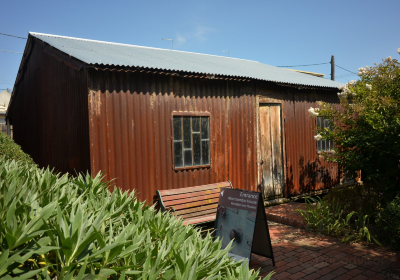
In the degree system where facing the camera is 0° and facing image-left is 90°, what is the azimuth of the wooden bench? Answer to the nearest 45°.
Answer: approximately 315°

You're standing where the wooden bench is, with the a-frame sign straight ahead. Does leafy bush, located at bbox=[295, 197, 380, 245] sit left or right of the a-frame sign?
left

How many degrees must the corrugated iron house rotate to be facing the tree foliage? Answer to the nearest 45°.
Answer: approximately 45° to its left
